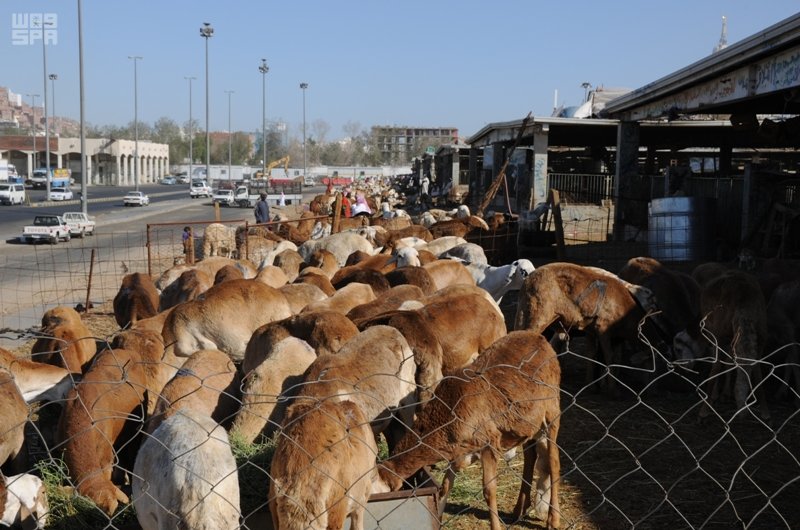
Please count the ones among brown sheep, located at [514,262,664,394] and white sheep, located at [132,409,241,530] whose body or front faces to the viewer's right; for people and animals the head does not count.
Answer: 1

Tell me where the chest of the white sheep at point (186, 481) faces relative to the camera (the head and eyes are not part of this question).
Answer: away from the camera

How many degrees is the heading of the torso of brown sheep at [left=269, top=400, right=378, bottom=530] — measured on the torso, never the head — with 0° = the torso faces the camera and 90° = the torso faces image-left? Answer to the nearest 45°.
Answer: approximately 180°

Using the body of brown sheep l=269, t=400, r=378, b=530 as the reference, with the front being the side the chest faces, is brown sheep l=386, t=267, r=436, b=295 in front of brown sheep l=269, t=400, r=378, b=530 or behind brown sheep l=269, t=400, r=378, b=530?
in front

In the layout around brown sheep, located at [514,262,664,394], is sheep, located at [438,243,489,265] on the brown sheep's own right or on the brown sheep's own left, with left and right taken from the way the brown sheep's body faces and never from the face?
on the brown sheep's own left

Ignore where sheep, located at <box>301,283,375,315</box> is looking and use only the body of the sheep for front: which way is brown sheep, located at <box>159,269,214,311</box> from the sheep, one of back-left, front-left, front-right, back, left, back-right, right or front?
front-right

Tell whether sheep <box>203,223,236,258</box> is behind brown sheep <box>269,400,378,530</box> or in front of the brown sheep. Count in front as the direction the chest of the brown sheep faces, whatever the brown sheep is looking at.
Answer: in front

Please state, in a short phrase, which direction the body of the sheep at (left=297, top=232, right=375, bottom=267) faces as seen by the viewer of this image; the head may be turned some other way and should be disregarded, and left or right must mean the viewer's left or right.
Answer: facing to the left of the viewer

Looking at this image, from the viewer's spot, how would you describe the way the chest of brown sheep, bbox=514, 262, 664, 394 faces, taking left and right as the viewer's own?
facing to the right of the viewer
